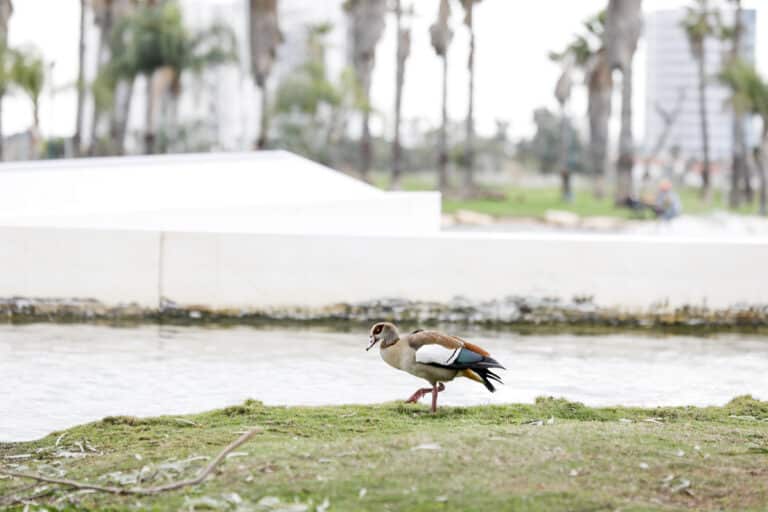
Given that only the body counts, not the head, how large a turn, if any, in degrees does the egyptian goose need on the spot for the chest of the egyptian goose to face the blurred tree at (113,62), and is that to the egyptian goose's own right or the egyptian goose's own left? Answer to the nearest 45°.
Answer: approximately 90° to the egyptian goose's own right

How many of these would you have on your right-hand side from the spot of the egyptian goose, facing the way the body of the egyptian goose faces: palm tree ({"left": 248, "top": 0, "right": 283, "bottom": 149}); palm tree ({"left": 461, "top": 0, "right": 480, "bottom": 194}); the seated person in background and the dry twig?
3

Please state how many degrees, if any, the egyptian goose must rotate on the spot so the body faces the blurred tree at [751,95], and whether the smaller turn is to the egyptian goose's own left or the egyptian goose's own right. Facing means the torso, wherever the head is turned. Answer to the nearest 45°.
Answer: approximately 90° to the egyptian goose's own right

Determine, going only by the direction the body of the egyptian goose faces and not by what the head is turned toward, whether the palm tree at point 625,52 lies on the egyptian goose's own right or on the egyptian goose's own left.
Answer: on the egyptian goose's own right

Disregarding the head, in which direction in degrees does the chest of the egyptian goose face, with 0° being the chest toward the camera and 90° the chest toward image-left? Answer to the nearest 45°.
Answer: approximately 90°

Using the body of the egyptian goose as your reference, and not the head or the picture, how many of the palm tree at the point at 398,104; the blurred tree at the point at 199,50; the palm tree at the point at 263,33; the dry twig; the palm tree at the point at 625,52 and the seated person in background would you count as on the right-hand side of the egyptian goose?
5

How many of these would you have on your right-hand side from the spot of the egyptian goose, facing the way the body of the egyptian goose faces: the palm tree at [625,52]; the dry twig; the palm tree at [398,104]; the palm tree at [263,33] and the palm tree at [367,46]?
4

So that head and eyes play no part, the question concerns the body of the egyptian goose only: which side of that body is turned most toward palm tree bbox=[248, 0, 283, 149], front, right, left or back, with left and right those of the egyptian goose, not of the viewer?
right

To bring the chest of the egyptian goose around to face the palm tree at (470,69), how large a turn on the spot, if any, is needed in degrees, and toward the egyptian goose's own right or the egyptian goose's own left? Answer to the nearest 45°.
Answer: approximately 90° to the egyptian goose's own right

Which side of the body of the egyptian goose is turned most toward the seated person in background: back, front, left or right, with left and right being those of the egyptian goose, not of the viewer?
right

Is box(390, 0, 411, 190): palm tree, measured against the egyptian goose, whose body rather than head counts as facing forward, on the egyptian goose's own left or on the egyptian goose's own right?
on the egyptian goose's own right

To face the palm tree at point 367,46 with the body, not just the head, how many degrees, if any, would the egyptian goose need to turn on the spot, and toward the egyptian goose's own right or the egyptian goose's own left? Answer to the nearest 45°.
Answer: approximately 90° to the egyptian goose's own right
